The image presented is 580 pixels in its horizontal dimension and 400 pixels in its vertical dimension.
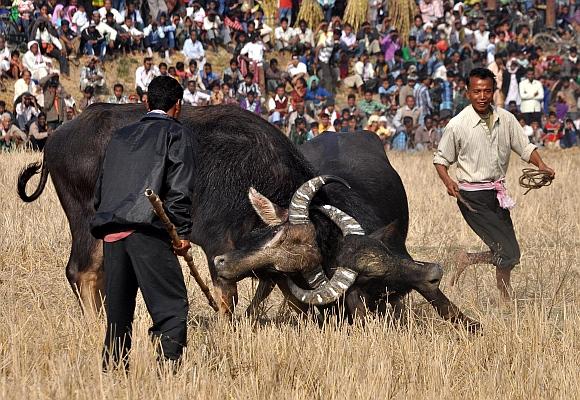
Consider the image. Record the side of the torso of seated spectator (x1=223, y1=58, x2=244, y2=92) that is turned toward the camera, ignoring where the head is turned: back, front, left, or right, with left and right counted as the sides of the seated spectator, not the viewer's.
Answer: front

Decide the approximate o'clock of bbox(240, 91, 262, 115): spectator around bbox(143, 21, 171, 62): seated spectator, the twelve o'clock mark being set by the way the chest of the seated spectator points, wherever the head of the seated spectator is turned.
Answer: The spectator is roughly at 11 o'clock from the seated spectator.

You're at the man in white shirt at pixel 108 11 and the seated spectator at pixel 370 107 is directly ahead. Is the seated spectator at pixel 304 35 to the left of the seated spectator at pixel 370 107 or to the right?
left

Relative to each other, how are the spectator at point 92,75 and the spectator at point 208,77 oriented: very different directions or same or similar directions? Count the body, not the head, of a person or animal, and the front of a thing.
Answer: same or similar directions

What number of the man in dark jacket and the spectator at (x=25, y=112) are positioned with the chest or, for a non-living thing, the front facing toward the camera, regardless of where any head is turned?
1

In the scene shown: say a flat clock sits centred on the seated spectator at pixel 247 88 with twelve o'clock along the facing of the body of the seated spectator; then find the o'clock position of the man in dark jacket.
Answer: The man in dark jacket is roughly at 12 o'clock from the seated spectator.

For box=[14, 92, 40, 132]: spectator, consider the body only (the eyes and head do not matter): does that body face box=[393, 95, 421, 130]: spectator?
no

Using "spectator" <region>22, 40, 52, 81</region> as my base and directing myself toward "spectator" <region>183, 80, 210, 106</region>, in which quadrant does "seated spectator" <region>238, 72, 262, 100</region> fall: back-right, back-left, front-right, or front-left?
front-left

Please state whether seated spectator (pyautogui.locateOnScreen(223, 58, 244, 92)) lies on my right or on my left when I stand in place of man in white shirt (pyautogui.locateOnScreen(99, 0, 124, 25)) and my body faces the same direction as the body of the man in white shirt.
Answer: on my left

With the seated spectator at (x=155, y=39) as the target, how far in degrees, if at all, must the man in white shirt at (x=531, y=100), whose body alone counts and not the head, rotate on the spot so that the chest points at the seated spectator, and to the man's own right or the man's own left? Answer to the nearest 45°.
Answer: approximately 90° to the man's own right

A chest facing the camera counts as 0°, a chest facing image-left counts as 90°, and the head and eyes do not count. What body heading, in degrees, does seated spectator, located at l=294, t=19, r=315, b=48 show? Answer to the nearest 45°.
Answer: approximately 0°

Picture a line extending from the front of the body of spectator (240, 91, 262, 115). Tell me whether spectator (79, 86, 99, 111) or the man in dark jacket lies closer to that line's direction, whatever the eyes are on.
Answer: the man in dark jacket

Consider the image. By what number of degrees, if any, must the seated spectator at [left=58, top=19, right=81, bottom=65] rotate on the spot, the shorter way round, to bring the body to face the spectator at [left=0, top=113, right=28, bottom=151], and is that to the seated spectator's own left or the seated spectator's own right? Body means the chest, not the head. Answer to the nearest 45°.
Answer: approximately 45° to the seated spectator's own right

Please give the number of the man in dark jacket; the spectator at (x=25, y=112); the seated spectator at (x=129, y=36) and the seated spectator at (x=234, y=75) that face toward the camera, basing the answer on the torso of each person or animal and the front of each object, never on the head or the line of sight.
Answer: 3

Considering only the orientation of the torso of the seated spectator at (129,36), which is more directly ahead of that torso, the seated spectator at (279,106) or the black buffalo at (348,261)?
the black buffalo

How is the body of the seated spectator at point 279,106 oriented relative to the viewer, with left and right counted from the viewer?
facing the viewer

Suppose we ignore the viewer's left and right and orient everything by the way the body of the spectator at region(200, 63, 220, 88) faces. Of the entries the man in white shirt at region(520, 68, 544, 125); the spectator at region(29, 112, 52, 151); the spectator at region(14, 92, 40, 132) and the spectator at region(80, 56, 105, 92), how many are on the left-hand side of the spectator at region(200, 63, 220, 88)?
1

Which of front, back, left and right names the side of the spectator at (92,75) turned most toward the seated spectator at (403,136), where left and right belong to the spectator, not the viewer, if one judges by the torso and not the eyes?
left

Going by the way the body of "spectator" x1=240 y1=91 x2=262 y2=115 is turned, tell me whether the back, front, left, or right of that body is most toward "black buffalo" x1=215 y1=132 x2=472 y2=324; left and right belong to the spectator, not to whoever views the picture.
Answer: front

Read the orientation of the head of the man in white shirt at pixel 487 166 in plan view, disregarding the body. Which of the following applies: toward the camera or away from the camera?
toward the camera
